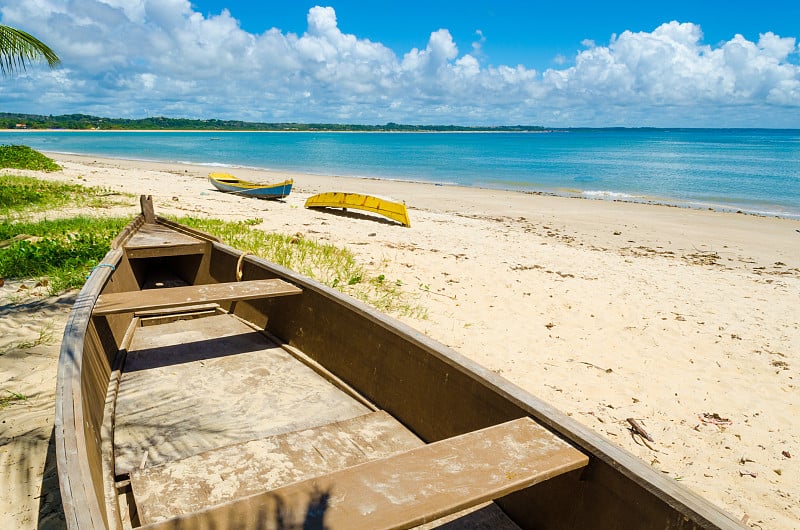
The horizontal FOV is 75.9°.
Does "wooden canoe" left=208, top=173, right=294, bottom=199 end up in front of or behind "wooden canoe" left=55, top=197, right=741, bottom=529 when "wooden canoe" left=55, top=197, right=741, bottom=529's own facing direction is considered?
in front

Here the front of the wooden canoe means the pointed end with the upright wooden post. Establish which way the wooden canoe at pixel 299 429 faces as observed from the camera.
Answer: facing away from the viewer and to the left of the viewer
